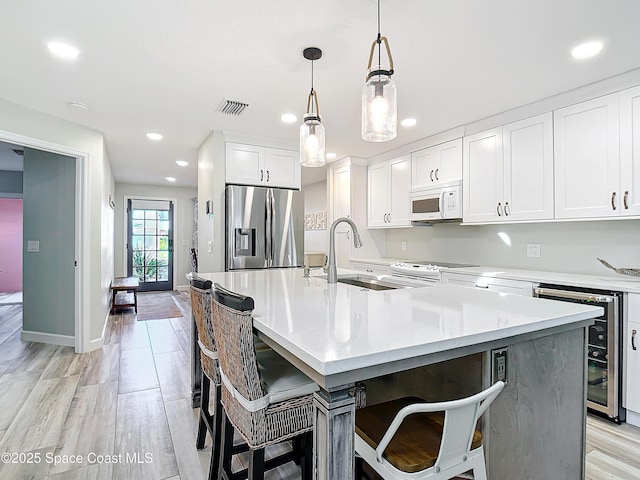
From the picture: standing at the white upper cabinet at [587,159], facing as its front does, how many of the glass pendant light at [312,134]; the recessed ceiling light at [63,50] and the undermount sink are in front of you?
3

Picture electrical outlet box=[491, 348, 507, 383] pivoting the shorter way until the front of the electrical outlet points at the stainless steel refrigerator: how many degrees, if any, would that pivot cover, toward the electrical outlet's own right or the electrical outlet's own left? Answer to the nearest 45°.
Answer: approximately 180°

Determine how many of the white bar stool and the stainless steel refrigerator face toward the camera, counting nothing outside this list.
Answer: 1

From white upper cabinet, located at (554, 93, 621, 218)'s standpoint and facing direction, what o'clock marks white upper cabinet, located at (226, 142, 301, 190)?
white upper cabinet, located at (226, 142, 301, 190) is roughly at 1 o'clock from white upper cabinet, located at (554, 93, 621, 218).

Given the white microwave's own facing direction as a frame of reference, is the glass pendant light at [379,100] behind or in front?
in front

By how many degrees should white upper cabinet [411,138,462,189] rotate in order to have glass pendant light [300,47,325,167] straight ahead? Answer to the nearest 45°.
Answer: approximately 45° to its left

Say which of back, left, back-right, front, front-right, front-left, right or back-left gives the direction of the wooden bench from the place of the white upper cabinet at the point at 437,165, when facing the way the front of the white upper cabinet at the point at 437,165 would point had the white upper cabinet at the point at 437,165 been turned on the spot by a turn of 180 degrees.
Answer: back-left

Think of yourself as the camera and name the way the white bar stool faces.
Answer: facing away from the viewer and to the left of the viewer

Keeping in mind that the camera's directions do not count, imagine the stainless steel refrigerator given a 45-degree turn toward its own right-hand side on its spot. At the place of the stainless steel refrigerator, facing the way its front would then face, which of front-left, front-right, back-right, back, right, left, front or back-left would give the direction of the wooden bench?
right

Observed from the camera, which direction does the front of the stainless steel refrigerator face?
facing the viewer

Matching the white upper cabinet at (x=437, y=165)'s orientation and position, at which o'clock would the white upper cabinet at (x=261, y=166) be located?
the white upper cabinet at (x=261, y=166) is roughly at 1 o'clock from the white upper cabinet at (x=437, y=165).

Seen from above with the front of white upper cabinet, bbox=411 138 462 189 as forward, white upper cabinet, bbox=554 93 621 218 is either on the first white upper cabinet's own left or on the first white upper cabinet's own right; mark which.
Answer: on the first white upper cabinet's own left

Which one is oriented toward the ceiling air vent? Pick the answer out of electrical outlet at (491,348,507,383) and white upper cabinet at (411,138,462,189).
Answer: the white upper cabinet

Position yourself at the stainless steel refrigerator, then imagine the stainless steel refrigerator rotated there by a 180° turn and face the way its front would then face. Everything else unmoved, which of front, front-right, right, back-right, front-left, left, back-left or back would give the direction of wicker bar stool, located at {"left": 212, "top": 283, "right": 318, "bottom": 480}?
back

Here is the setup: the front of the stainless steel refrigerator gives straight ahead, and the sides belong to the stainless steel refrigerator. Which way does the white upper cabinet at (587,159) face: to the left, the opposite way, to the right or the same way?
to the right

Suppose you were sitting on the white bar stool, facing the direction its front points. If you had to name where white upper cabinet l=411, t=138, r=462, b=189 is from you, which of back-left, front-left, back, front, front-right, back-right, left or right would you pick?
front-right

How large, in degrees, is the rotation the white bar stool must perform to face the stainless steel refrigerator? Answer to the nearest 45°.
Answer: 0° — it already faces it

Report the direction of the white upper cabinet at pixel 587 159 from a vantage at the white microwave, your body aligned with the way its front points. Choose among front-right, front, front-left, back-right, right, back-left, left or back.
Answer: left

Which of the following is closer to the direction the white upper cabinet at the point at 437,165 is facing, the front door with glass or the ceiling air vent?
the ceiling air vent
